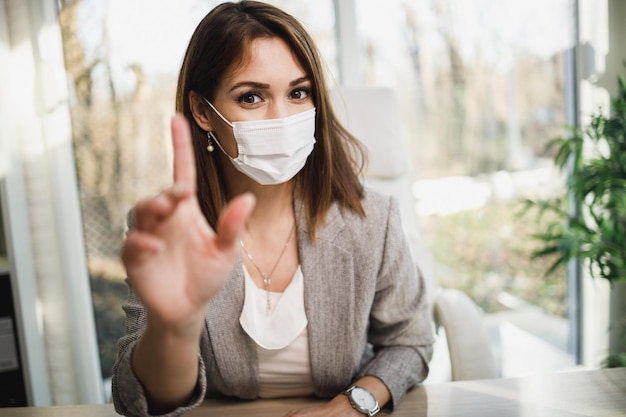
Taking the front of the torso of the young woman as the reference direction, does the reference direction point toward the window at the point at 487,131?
no

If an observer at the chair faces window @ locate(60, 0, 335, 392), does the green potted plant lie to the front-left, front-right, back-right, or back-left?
back-right

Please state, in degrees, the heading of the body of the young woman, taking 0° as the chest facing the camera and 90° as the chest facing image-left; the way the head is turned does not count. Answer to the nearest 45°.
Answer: approximately 0°

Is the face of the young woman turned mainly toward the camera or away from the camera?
toward the camera

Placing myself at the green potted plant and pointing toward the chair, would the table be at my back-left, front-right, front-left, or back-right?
front-left

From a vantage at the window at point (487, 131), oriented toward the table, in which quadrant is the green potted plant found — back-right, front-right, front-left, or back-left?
front-left

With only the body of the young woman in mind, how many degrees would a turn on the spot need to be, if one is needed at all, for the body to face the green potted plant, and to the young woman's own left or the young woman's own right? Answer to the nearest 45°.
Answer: approximately 135° to the young woman's own left
